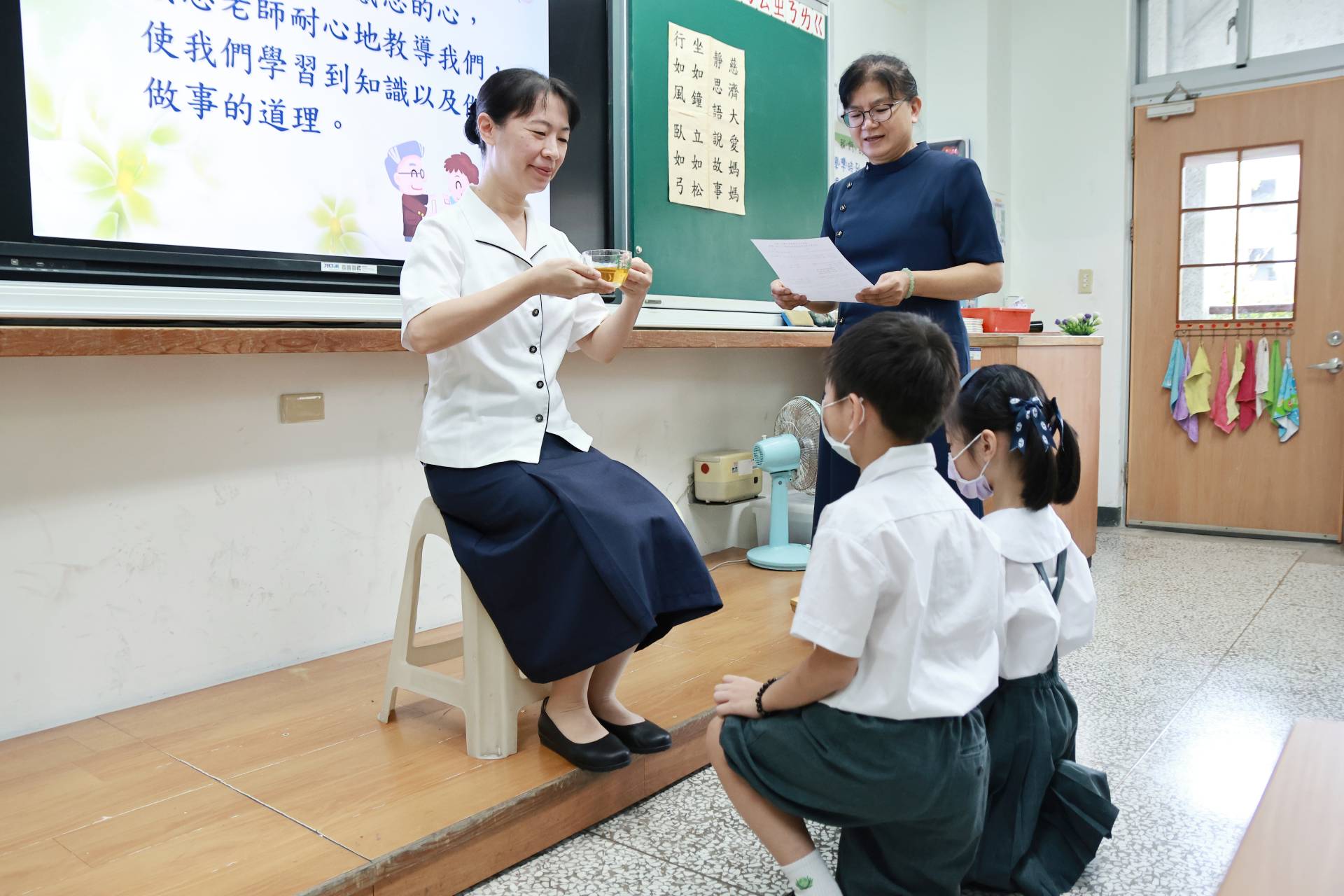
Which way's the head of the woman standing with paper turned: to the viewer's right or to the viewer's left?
to the viewer's left

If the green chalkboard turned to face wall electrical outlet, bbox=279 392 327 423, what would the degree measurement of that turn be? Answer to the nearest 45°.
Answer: approximately 90° to its right

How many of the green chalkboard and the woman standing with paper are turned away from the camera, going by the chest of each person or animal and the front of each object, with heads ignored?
0

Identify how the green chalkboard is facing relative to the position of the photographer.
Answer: facing the viewer and to the right of the viewer

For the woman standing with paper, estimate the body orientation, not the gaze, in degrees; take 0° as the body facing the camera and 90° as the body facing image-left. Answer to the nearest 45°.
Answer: approximately 45°

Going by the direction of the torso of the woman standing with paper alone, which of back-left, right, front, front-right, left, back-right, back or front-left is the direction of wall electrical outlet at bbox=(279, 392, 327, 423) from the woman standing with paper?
front-right

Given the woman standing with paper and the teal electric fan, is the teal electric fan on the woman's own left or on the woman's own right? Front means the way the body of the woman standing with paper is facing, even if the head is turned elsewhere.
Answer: on the woman's own right
